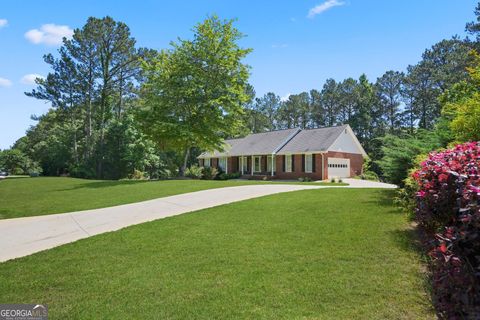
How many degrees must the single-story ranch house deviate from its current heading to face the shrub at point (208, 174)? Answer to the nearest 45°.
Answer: approximately 45° to its right

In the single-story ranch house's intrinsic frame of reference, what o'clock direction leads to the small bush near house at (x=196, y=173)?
The small bush near house is roughly at 2 o'clock from the single-story ranch house.

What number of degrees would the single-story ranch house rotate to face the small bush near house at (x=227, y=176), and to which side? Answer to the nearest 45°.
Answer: approximately 45° to its right

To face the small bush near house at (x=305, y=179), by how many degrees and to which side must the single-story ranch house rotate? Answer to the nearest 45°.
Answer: approximately 45° to its left

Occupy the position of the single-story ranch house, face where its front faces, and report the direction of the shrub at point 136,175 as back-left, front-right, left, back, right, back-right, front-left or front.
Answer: front-right

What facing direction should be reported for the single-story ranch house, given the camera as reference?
facing the viewer and to the left of the viewer

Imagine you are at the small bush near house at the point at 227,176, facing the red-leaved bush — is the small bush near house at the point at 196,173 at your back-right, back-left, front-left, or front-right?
back-right

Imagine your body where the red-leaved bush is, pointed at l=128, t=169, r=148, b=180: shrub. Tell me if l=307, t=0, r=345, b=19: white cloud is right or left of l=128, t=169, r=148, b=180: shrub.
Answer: right
